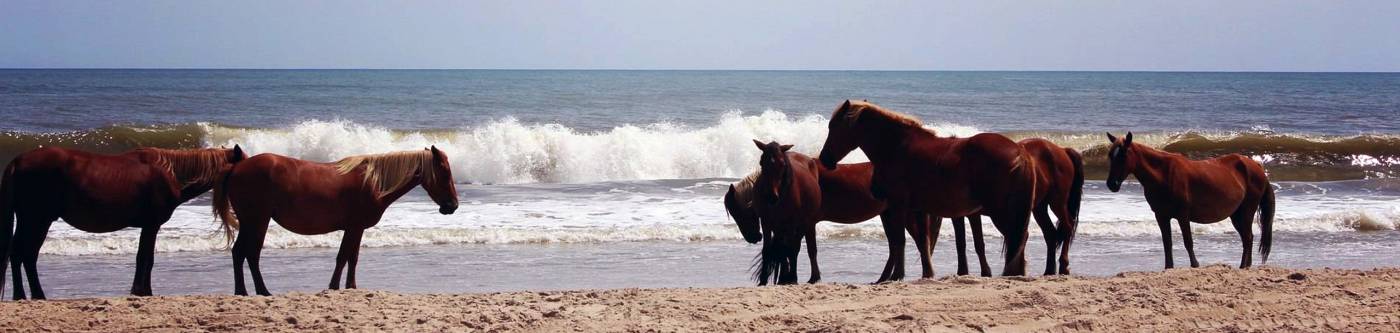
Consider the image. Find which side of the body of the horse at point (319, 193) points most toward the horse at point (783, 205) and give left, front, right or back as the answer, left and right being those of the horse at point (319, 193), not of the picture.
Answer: front

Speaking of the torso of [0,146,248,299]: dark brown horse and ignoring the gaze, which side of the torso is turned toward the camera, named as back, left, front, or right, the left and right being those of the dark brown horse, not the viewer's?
right

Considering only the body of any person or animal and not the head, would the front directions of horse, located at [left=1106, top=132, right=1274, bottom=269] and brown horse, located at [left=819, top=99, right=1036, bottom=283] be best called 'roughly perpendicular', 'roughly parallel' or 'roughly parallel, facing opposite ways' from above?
roughly parallel

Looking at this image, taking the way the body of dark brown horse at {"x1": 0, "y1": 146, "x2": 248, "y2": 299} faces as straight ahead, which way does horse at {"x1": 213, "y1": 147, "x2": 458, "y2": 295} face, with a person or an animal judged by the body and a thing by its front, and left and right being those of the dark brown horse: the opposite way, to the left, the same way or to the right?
the same way

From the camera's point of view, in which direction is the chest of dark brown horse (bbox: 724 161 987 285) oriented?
to the viewer's left

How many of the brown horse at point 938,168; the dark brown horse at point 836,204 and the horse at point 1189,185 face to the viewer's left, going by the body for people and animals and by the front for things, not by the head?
3

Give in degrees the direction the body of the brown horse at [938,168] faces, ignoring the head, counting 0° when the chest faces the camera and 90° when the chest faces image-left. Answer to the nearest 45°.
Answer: approximately 90°

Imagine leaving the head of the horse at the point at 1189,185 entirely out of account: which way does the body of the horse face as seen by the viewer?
to the viewer's left

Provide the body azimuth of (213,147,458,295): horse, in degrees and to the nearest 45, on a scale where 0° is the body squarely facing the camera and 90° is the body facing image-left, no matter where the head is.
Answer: approximately 270°

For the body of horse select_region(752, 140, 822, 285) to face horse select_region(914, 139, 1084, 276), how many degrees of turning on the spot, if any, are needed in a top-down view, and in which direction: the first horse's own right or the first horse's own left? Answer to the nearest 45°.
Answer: approximately 90° to the first horse's own left

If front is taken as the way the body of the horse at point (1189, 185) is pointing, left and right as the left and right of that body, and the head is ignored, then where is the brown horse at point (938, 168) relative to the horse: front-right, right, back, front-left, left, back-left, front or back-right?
front-left

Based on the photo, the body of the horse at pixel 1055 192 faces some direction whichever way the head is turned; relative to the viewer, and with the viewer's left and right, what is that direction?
facing to the left of the viewer

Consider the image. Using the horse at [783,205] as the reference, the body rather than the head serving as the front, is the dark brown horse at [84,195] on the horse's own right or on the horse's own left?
on the horse's own right

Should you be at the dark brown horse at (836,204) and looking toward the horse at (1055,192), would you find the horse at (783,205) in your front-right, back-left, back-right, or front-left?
back-right

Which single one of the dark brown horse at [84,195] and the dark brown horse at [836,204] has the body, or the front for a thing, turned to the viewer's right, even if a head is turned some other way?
the dark brown horse at [84,195]

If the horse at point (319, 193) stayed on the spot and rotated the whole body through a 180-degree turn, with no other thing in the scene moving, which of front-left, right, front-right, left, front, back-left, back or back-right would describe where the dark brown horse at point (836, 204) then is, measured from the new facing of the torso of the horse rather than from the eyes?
back
